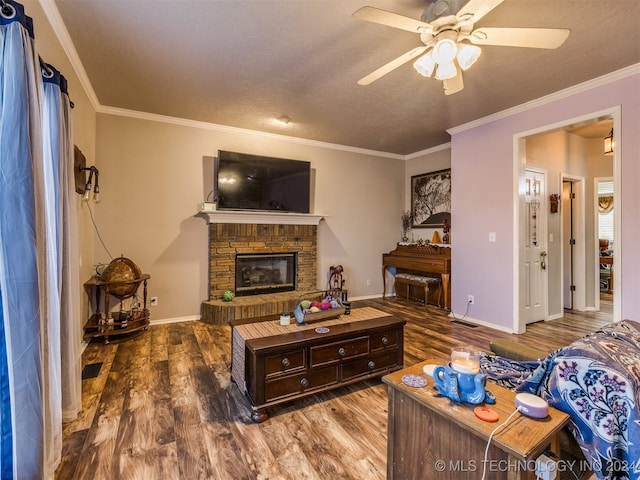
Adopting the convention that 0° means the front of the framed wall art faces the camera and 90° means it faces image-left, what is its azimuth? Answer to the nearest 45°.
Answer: approximately 45°

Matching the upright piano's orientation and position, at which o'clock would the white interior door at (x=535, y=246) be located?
The white interior door is roughly at 8 o'clock from the upright piano.

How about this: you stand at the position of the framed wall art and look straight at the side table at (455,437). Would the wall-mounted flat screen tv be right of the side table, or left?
right

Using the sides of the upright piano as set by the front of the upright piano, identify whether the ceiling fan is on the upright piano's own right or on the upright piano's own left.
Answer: on the upright piano's own left

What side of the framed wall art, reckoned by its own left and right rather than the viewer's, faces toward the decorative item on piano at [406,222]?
right

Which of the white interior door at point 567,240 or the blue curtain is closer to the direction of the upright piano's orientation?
the blue curtain

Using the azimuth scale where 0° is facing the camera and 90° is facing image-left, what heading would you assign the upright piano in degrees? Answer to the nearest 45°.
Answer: approximately 45°

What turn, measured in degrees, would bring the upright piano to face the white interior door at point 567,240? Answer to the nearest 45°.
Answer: approximately 135° to its left
